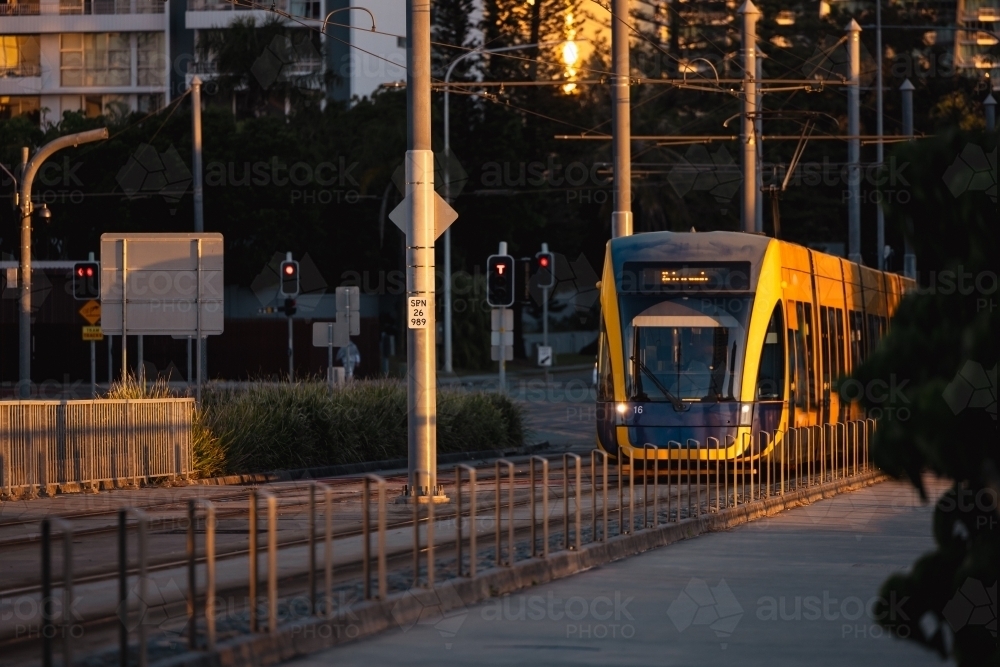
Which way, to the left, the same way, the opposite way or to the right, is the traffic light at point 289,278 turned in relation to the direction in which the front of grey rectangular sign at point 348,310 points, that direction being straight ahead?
the opposite way

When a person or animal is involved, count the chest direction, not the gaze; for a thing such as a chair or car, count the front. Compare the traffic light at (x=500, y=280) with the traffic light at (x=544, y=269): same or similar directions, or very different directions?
same or similar directions

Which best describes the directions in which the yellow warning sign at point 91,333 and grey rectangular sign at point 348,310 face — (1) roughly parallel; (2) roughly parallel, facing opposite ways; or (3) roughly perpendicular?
roughly parallel, facing opposite ways

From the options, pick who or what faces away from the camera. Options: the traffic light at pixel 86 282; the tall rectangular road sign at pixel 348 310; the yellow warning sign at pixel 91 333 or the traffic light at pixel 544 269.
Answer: the tall rectangular road sign

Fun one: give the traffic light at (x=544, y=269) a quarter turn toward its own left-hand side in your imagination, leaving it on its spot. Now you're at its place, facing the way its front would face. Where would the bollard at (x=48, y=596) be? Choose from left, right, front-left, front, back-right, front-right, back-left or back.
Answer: right

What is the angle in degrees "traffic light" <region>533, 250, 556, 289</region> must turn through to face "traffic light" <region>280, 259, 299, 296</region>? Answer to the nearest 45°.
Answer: approximately 90° to its right

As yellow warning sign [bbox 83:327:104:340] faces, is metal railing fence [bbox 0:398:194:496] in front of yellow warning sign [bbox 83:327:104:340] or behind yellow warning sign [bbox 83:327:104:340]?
in front

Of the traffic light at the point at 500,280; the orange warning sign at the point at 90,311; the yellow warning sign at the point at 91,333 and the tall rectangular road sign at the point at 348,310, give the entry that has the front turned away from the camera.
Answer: the tall rectangular road sign

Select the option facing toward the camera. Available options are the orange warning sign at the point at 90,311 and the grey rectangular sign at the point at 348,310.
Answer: the orange warning sign

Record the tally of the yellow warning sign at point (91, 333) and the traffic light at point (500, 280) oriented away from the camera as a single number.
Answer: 0

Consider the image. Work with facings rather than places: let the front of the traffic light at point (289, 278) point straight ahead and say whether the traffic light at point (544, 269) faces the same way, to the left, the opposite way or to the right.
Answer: the same way

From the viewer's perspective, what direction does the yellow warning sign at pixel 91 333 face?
toward the camera

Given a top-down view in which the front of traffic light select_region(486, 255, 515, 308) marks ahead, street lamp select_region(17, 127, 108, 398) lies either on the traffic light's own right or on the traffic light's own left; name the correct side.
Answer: on the traffic light's own right

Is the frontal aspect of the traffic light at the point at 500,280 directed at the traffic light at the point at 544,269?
no

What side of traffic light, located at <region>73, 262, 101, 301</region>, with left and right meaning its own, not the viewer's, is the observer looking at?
front

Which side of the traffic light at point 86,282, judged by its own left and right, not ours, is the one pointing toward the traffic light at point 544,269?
left

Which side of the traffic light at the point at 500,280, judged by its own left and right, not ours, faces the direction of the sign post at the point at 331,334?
right

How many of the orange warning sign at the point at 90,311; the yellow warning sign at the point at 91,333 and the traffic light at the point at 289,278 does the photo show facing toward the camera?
3

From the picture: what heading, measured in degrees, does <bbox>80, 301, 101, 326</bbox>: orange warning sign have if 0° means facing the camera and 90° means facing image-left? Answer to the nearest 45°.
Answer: approximately 0°
